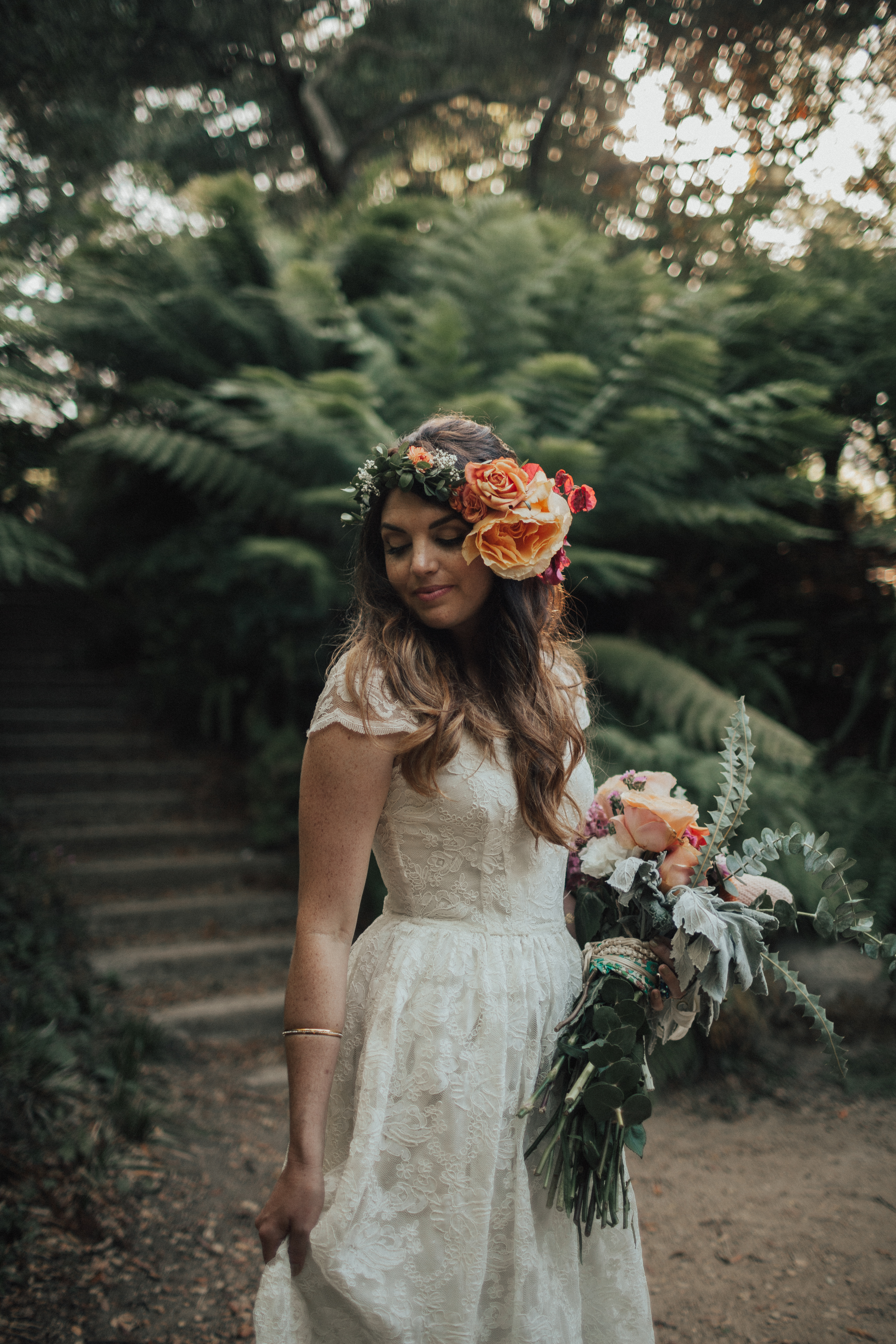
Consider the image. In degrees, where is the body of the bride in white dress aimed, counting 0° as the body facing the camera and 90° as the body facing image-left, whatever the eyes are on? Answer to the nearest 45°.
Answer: approximately 315°

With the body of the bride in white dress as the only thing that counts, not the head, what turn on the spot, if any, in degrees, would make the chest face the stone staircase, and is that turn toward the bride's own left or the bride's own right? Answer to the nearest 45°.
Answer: approximately 180°

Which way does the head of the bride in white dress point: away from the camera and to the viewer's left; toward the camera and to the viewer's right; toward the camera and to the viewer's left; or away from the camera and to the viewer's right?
toward the camera and to the viewer's left
